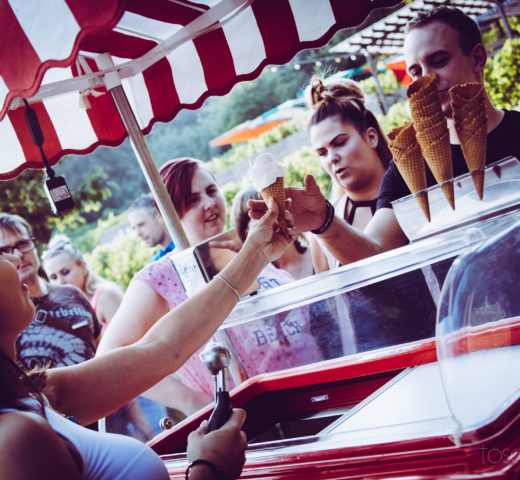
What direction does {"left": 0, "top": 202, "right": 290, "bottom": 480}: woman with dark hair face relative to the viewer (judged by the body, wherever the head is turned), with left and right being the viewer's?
facing to the right of the viewer

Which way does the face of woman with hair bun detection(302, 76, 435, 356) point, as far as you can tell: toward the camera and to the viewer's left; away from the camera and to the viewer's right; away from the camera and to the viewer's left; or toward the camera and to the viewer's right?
toward the camera and to the viewer's left

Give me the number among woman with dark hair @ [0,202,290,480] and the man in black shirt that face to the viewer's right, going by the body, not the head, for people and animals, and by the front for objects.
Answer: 1

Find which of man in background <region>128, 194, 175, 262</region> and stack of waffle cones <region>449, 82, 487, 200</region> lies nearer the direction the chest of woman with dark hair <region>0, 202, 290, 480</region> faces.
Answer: the stack of waffle cones

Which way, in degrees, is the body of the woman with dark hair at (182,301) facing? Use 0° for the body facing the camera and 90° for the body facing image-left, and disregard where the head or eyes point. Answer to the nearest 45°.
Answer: approximately 315°

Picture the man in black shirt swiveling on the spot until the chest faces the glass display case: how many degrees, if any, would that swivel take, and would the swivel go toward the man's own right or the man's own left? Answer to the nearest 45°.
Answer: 0° — they already face it

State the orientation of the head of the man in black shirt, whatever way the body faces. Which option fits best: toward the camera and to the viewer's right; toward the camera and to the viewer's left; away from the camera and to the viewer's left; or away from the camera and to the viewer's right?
toward the camera and to the viewer's left

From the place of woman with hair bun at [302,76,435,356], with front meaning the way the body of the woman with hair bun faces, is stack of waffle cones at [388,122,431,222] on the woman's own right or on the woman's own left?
on the woman's own left

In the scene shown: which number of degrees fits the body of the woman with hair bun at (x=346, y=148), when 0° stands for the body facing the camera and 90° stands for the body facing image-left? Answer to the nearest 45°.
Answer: approximately 45°

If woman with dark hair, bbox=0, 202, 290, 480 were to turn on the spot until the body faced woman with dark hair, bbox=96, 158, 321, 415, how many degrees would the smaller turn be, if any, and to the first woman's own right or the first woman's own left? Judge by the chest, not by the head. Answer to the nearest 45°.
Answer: approximately 90° to the first woman's own left

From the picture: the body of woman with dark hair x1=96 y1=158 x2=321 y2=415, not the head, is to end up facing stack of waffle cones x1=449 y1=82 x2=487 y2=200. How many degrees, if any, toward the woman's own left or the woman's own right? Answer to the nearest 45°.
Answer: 0° — they already face it

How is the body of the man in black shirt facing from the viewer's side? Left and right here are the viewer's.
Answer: facing the viewer and to the left of the viewer

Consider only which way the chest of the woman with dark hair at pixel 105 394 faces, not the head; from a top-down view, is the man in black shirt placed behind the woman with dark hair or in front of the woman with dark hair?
in front
